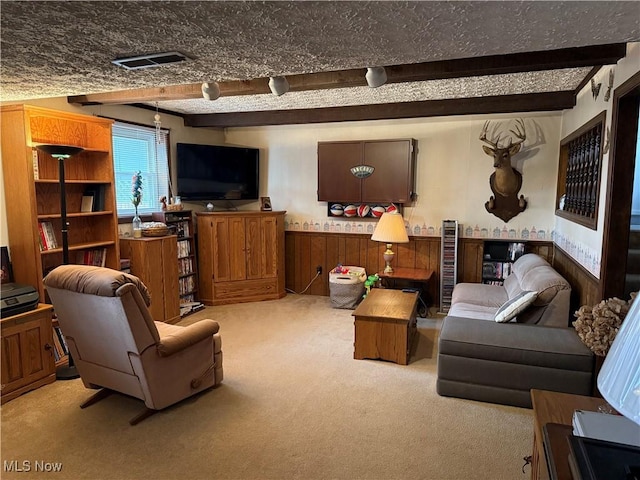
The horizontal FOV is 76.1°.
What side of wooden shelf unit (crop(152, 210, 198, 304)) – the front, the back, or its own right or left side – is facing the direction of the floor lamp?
right

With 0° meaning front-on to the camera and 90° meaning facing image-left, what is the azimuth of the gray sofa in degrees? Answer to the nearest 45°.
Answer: approximately 90°

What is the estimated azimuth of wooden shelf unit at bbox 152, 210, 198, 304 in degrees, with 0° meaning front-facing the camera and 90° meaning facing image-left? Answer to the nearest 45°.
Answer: approximately 315°

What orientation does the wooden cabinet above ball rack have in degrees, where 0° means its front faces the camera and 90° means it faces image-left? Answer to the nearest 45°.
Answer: approximately 0°

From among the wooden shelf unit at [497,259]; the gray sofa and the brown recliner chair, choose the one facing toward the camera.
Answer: the wooden shelf unit

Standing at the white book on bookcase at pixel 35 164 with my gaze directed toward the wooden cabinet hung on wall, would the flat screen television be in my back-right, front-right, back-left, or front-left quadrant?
front-left

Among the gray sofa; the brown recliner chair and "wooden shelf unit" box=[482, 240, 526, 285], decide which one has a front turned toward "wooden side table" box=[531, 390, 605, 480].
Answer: the wooden shelf unit

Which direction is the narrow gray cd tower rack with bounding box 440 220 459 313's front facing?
toward the camera

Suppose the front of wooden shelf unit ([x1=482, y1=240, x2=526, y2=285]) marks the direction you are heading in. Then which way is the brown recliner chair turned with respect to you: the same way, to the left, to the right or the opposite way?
the opposite way

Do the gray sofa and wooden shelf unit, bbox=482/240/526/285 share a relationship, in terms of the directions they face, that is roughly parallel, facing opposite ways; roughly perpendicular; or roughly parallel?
roughly perpendicular

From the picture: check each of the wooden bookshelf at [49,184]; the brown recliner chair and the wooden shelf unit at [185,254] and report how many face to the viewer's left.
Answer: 0

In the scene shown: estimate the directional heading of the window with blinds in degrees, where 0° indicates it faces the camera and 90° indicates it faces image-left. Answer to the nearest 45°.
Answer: approximately 315°

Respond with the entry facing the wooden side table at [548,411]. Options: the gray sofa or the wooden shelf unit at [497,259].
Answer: the wooden shelf unit
